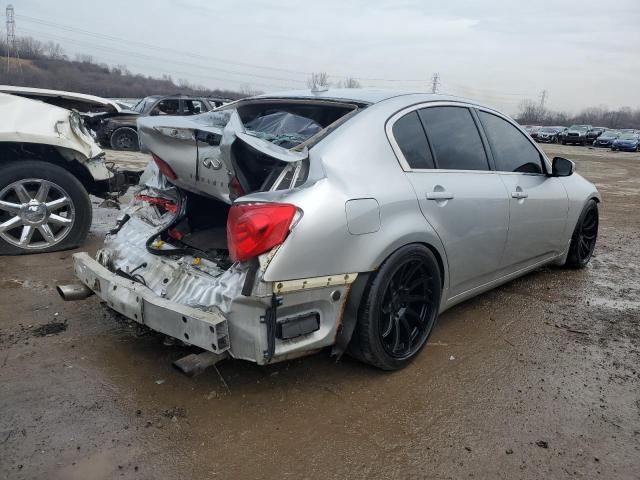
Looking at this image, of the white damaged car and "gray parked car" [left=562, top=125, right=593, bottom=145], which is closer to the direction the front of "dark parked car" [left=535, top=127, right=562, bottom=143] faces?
the white damaged car

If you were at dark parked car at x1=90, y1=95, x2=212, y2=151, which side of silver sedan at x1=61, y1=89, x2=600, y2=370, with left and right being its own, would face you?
left

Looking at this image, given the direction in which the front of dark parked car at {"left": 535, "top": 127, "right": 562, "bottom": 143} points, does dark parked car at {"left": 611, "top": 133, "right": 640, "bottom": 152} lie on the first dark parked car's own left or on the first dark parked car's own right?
on the first dark parked car's own left

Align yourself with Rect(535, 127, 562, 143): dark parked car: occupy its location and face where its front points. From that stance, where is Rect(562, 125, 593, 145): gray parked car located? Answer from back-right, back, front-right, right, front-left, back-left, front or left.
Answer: left

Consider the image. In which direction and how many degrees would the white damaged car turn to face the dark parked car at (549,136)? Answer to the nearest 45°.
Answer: approximately 45° to its left

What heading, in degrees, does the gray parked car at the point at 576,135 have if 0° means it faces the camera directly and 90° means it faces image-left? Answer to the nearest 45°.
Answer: approximately 45°

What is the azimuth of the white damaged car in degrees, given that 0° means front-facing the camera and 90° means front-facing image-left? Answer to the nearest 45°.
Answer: approximately 270°

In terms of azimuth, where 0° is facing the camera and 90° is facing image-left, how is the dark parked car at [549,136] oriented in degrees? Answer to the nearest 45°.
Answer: approximately 45°

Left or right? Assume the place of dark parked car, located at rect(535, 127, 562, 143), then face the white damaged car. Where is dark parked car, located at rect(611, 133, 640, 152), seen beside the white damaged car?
left

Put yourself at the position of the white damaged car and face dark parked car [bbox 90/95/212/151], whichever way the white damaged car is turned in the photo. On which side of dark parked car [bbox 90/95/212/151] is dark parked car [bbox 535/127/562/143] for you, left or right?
right

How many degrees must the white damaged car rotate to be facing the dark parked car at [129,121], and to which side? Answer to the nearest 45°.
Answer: approximately 90° to its left
